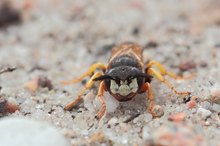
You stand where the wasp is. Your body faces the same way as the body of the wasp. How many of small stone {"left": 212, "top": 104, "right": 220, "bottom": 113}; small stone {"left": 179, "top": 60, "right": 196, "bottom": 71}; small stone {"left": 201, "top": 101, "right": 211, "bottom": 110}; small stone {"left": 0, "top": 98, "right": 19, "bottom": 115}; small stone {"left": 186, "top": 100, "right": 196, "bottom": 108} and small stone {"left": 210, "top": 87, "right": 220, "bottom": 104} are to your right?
1

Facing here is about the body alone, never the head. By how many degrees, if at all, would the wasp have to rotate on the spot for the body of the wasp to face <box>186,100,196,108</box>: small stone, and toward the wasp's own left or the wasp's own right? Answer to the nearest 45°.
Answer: approximately 90° to the wasp's own left

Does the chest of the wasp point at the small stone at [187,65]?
no

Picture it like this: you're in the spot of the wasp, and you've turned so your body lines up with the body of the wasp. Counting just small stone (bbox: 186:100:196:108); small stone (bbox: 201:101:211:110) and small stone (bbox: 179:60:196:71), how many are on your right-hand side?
0

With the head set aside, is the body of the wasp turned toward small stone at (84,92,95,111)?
no

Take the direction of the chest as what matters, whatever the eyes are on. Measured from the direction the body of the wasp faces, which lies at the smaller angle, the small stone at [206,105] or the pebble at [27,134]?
the pebble

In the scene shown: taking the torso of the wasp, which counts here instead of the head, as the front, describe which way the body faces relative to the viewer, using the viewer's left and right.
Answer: facing the viewer

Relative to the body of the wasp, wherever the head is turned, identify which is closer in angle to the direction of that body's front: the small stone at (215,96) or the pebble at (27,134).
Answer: the pebble

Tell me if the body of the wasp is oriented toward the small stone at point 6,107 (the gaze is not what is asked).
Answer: no

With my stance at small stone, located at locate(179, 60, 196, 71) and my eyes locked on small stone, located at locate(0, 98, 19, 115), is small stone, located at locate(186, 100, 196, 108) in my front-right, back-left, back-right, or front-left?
front-left

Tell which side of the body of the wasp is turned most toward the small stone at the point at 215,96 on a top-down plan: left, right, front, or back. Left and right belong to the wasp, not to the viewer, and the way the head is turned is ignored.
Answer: left

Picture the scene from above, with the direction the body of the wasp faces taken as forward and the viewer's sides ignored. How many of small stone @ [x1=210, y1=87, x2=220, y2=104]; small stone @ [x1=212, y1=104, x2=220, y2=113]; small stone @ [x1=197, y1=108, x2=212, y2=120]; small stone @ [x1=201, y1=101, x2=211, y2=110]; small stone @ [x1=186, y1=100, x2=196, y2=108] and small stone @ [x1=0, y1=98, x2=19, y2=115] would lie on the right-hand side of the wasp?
1
